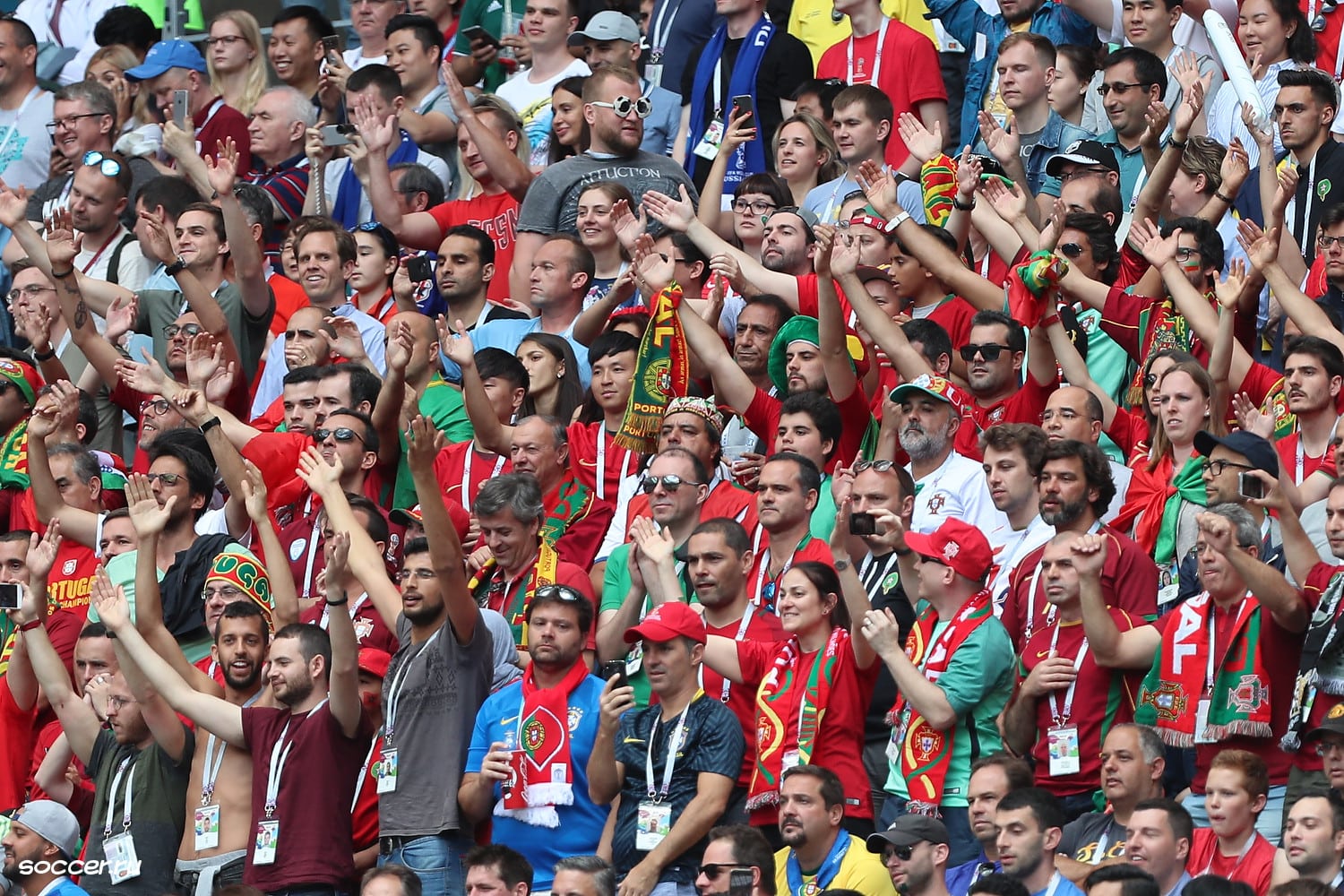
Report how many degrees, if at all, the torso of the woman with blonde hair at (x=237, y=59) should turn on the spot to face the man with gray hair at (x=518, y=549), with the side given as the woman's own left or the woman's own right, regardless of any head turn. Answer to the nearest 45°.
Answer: approximately 45° to the woman's own left

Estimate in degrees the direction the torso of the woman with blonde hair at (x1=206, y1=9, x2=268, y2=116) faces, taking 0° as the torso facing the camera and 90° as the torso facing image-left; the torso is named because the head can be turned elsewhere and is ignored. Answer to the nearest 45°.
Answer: approximately 45°

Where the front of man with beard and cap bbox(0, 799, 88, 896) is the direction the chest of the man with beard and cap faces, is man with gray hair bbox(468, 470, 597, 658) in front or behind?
behind

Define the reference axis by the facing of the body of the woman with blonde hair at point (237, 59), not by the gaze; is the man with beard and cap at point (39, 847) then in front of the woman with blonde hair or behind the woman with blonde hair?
in front

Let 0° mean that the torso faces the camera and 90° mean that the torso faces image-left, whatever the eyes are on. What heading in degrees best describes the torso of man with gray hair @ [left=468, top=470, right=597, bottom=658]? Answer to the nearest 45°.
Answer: approximately 45°

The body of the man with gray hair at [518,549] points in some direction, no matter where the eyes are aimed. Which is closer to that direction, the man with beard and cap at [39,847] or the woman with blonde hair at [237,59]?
the man with beard and cap

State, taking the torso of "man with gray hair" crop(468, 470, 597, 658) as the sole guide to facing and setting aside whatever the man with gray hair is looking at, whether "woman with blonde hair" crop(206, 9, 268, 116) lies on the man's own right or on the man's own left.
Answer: on the man's own right
